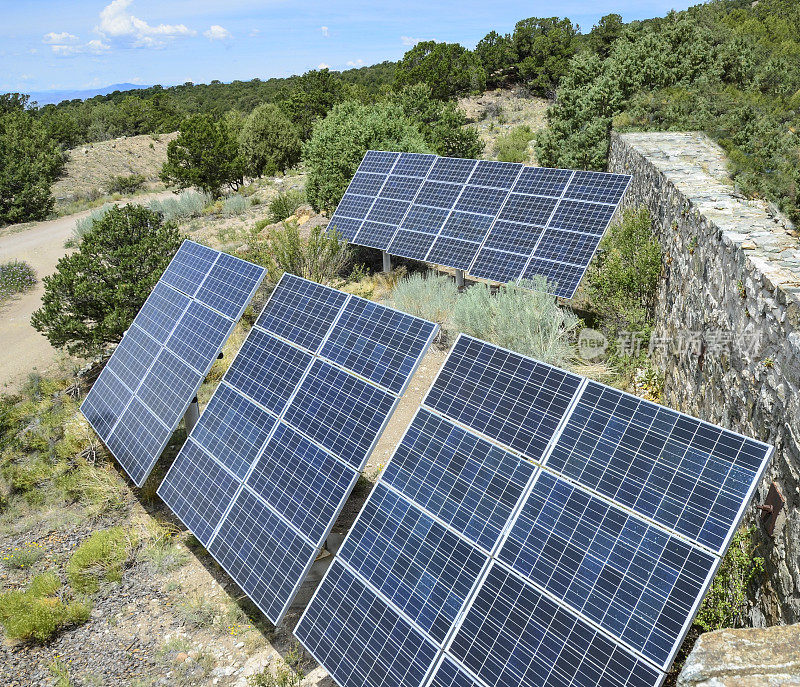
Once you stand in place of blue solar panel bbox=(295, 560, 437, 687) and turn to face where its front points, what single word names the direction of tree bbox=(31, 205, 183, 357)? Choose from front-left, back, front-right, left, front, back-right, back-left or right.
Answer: back-right

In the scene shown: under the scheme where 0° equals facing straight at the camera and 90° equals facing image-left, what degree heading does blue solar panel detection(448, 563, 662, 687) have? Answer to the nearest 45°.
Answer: approximately 45°

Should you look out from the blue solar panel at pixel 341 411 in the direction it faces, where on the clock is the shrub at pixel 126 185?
The shrub is roughly at 4 o'clock from the blue solar panel.

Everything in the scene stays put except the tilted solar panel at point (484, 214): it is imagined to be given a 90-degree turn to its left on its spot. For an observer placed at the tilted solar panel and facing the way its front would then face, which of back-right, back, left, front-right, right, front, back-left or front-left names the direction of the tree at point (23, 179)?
back

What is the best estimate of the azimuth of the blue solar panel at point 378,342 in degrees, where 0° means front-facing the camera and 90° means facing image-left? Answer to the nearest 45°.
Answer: approximately 45°

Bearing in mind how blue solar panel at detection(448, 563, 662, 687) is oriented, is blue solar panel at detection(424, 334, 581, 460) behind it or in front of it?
behind

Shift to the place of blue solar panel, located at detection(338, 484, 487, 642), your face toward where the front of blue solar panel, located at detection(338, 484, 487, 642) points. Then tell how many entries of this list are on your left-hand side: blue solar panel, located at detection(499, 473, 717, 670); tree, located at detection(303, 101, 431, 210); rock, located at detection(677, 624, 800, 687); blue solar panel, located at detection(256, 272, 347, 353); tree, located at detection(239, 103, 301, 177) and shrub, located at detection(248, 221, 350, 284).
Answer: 2

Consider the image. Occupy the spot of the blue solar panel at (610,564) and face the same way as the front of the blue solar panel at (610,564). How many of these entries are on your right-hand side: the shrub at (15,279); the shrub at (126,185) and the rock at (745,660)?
2

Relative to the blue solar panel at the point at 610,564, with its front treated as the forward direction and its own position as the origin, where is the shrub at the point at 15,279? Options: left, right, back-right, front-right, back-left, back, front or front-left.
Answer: right

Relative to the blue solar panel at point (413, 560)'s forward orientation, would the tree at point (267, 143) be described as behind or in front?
behind

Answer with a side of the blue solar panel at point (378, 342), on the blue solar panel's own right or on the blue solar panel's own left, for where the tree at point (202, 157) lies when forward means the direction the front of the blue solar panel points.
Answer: on the blue solar panel's own right

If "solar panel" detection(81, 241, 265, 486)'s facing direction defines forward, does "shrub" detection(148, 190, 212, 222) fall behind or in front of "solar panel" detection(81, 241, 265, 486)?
behind

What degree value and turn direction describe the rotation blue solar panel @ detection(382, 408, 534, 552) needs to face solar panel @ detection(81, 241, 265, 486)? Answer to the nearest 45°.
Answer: approximately 90° to its right

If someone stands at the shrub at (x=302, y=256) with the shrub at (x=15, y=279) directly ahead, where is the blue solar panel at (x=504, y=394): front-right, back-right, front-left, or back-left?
back-left

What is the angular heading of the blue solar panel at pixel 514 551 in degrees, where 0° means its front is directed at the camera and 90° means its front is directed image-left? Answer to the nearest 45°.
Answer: approximately 45°
